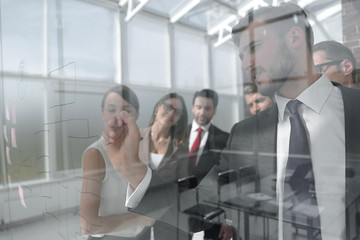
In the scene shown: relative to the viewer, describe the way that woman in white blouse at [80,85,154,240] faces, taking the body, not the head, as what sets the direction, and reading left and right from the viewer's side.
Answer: facing the viewer and to the right of the viewer

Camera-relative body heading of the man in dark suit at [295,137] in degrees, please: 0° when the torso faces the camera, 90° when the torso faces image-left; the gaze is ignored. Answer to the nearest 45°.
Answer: approximately 45°

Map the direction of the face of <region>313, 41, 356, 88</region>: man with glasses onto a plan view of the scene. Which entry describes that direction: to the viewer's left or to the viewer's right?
to the viewer's left

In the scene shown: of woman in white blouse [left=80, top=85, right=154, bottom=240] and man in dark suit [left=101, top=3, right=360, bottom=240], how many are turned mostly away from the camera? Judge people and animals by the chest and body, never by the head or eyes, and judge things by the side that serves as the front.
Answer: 0

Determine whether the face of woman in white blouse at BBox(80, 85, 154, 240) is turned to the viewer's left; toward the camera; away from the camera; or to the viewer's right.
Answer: toward the camera
